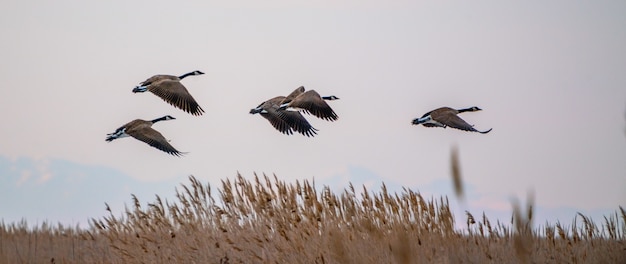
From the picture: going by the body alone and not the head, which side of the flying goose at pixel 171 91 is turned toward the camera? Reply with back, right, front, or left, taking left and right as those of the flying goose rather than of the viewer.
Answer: right

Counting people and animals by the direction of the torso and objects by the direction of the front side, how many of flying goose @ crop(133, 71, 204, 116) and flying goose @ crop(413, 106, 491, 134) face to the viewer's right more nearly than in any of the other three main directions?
2

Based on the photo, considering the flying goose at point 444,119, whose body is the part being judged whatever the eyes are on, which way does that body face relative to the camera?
to the viewer's right

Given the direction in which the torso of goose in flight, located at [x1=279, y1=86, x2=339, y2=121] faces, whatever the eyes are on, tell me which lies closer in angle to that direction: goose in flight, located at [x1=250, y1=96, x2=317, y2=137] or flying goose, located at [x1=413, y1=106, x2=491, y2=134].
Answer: the flying goose

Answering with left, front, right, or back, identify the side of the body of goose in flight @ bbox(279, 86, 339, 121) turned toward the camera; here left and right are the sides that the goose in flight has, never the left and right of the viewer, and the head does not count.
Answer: right

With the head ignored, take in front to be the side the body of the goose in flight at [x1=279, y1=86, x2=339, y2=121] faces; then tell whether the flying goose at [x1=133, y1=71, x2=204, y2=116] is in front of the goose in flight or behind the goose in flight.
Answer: behind

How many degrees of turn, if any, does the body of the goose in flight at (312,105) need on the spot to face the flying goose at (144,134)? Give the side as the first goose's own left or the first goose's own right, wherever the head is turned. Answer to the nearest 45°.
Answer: approximately 180°

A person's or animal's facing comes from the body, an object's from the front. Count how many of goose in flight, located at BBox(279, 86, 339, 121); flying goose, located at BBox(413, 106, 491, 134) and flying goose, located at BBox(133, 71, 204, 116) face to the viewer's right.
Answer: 3
